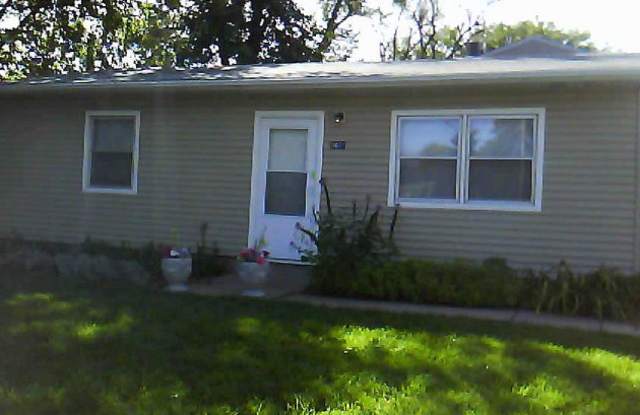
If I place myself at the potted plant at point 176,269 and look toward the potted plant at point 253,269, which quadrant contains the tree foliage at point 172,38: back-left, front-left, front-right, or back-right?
back-left

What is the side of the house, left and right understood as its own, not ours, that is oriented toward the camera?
front

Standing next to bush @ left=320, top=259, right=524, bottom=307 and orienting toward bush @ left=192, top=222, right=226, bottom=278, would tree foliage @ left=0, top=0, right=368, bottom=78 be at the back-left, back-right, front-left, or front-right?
front-right

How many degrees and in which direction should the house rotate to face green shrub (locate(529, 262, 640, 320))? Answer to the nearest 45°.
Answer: approximately 45° to its left

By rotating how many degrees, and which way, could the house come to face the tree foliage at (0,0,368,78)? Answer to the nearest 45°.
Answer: approximately 180°

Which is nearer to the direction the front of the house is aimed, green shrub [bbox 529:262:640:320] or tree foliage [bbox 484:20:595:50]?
the green shrub

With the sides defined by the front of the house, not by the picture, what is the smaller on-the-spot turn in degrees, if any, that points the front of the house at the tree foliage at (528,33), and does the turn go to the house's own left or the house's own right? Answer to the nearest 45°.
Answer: approximately 180°

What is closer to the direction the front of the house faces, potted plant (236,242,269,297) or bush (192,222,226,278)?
the potted plant

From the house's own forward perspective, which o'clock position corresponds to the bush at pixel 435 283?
The bush is roughly at 11 o'clock from the house.

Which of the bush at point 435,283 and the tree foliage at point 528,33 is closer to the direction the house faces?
the bush

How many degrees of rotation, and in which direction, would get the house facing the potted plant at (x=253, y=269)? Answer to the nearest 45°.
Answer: approximately 45° to its right
